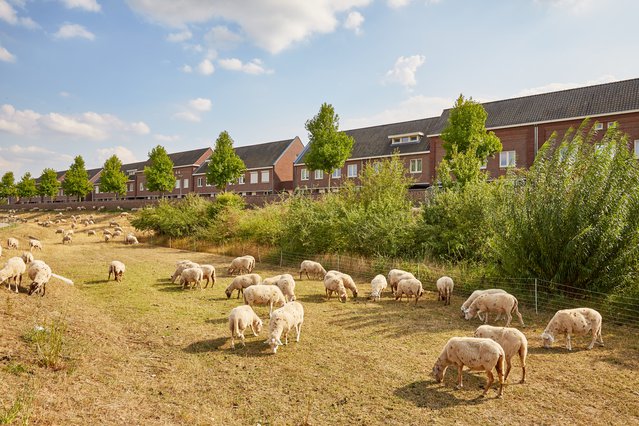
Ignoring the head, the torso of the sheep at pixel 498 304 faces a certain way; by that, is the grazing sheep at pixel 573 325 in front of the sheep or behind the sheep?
behind

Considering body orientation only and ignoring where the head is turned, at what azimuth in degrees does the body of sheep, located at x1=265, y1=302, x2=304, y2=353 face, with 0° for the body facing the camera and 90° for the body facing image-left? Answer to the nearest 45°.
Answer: approximately 45°

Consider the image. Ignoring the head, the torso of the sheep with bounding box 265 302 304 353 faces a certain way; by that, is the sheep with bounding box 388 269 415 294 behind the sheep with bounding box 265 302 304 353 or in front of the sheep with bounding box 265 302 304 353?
behind

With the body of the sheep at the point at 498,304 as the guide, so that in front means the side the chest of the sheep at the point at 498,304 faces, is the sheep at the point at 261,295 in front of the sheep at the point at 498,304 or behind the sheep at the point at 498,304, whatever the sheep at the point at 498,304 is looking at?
in front

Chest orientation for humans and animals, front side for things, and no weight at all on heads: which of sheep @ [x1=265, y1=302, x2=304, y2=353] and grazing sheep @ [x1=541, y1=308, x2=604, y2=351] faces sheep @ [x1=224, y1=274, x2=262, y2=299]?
the grazing sheep

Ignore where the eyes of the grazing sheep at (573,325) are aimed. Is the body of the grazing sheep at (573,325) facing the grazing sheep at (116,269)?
yes

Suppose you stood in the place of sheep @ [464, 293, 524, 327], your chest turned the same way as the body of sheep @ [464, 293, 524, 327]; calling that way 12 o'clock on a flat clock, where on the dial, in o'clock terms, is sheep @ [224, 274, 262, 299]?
sheep @ [224, 274, 262, 299] is roughly at 12 o'clock from sheep @ [464, 293, 524, 327].

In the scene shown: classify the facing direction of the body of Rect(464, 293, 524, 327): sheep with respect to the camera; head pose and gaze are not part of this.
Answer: to the viewer's left

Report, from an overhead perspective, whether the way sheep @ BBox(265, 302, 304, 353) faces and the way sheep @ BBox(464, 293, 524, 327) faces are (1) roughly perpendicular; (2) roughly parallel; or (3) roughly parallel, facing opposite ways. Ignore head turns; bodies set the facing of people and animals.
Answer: roughly perpendicular

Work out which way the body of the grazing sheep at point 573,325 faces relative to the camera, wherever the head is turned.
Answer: to the viewer's left

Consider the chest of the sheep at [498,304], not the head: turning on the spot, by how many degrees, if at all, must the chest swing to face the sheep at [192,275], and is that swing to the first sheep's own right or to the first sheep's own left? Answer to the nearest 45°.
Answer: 0° — it already faces it
